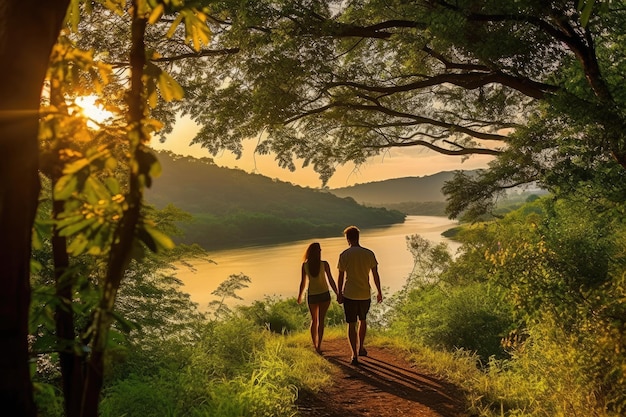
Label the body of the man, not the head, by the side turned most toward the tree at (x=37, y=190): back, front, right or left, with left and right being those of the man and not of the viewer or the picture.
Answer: back

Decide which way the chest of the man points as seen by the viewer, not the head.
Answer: away from the camera

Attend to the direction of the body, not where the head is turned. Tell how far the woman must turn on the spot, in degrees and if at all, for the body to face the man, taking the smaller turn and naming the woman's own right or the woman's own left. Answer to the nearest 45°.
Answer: approximately 135° to the woman's own right

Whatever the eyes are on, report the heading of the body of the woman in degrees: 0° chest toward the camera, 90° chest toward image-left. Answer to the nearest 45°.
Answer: approximately 180°

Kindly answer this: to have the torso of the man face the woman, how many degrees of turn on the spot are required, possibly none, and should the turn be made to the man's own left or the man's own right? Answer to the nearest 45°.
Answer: approximately 45° to the man's own left

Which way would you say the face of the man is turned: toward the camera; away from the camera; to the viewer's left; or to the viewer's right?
away from the camera
